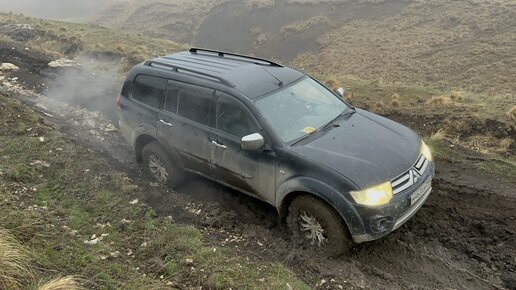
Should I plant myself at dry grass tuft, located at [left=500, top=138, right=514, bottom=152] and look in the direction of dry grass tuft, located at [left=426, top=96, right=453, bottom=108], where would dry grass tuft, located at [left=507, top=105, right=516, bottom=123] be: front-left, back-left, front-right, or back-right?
front-right

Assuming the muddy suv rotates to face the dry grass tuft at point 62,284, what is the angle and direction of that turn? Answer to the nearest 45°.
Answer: approximately 90° to its right

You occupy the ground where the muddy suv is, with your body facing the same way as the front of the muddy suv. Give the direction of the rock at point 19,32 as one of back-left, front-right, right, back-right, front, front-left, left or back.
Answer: back

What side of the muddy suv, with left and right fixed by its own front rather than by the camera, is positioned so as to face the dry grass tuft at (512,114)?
left

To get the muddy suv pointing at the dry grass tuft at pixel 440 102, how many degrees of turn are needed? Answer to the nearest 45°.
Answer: approximately 90° to its left

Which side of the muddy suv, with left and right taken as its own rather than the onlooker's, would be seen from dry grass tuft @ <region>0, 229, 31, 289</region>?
right

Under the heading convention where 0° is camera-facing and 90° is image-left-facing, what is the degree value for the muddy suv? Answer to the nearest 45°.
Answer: approximately 315°

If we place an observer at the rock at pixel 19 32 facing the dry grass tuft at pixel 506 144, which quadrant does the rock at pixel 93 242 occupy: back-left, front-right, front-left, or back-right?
front-right

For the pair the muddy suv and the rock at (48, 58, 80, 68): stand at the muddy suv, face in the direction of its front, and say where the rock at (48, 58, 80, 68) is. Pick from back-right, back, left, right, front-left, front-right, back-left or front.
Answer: back

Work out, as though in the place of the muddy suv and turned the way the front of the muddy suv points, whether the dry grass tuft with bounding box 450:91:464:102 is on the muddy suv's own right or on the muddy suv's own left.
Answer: on the muddy suv's own left

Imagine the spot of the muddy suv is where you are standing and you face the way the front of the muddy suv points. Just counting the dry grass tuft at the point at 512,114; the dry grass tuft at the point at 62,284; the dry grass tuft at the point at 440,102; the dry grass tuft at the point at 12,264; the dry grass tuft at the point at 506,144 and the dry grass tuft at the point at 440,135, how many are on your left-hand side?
4

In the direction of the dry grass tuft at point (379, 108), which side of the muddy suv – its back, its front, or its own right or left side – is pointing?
left

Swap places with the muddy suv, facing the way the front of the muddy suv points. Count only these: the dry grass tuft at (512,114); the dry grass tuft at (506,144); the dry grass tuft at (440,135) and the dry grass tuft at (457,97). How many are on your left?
4
